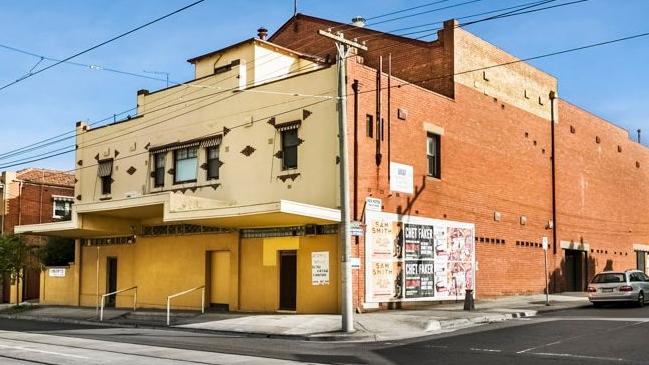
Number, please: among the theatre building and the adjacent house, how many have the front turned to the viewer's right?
0

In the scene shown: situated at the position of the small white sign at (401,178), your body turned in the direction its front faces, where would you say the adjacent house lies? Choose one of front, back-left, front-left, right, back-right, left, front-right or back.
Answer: back

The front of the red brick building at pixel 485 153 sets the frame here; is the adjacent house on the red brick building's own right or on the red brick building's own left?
on the red brick building's own right

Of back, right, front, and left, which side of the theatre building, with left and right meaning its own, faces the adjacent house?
right

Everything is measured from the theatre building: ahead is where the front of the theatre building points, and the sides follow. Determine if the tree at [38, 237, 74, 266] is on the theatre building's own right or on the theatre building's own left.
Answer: on the theatre building's own right

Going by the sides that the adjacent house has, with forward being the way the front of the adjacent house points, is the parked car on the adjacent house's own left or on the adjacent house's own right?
on the adjacent house's own left
